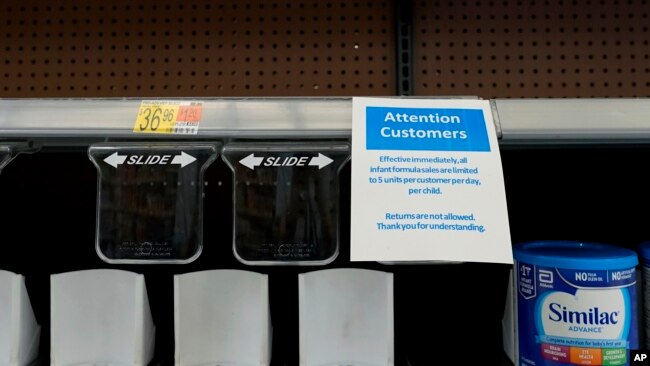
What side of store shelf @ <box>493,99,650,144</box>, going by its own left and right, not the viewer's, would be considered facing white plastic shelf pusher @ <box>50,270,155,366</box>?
right

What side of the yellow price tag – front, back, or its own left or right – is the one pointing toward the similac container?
left

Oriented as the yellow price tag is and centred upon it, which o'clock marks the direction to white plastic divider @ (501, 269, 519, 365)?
The white plastic divider is roughly at 9 o'clock from the yellow price tag.

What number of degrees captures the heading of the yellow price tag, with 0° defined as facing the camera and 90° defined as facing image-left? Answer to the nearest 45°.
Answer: approximately 0°

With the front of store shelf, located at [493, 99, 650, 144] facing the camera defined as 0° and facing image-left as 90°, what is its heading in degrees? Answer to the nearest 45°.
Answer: approximately 0°
